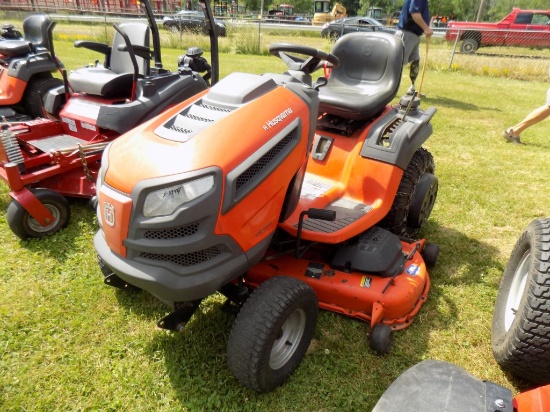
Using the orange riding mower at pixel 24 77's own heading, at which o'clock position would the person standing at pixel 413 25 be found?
The person standing is roughly at 8 o'clock from the orange riding mower.

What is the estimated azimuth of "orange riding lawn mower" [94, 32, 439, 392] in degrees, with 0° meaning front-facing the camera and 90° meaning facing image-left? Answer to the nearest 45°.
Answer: approximately 45°

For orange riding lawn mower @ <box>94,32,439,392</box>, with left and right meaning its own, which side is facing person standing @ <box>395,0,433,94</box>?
back

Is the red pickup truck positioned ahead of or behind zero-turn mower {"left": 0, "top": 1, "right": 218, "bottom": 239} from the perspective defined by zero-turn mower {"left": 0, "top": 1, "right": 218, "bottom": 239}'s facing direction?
behind

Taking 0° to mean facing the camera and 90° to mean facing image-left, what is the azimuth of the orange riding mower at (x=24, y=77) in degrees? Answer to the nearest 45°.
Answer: approximately 45°

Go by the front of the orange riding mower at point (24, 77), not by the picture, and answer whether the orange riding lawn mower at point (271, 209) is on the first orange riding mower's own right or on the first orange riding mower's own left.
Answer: on the first orange riding mower's own left

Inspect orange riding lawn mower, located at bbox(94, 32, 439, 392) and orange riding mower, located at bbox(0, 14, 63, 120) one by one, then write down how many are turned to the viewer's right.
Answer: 0
